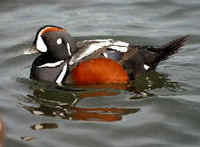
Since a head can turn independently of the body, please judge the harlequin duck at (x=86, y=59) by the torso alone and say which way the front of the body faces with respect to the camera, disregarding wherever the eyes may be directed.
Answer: to the viewer's left
